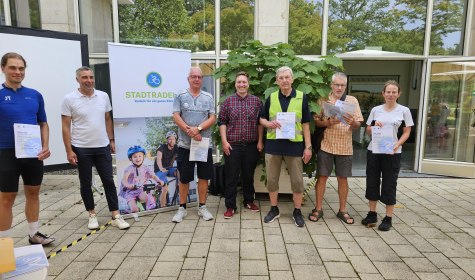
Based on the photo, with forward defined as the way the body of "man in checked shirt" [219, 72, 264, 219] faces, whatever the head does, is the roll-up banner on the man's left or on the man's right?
on the man's right

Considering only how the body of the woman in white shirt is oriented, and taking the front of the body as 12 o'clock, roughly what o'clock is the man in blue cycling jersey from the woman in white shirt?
The man in blue cycling jersey is roughly at 2 o'clock from the woman in white shirt.

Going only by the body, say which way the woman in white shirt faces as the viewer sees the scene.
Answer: toward the camera

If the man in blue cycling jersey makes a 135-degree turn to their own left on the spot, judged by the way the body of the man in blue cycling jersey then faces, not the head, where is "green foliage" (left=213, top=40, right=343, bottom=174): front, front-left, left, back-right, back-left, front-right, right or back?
front-right

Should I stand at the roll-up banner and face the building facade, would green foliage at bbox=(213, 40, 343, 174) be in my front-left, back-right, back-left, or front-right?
front-right

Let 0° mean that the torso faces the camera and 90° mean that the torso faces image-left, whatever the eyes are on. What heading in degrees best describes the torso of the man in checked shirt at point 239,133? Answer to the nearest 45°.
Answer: approximately 0°

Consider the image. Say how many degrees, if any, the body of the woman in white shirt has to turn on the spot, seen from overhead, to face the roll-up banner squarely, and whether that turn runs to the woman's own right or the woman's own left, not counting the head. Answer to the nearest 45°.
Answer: approximately 90° to the woman's own right

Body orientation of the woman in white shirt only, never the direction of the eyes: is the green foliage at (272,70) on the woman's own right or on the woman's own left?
on the woman's own right

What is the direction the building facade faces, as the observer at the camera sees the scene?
facing the viewer

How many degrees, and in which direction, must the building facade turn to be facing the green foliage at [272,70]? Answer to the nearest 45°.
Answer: approximately 45° to its right

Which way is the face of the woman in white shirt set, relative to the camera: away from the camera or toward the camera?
toward the camera

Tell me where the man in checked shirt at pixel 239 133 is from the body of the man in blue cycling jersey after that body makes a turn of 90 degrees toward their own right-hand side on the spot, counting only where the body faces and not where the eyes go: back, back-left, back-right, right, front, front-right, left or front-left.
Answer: back

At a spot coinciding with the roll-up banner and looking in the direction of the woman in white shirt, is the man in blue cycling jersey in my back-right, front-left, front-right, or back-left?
back-right

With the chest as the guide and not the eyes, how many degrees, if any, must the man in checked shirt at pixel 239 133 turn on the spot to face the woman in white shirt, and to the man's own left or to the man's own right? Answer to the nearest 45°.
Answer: approximately 90° to the man's own left
